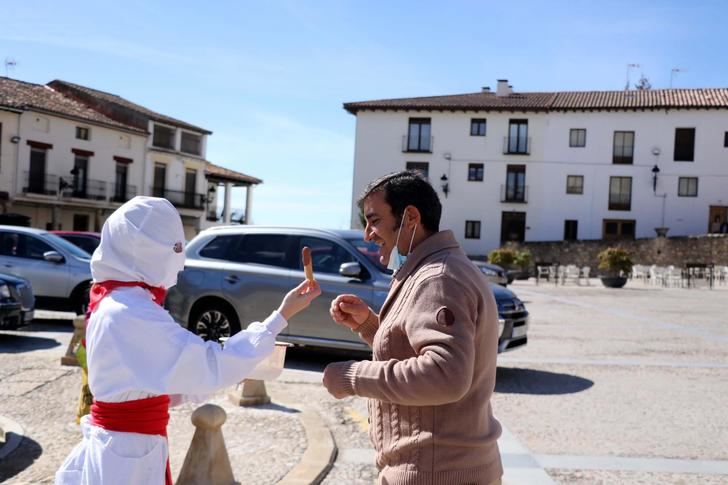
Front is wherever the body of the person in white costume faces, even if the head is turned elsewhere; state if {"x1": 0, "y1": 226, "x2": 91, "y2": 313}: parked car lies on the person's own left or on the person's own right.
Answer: on the person's own left

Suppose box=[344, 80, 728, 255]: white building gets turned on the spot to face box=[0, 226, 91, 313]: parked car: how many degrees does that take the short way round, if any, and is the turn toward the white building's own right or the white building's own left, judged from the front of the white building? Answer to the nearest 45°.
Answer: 0° — it already faces it

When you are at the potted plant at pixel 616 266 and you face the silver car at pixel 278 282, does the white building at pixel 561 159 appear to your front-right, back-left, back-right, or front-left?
back-right

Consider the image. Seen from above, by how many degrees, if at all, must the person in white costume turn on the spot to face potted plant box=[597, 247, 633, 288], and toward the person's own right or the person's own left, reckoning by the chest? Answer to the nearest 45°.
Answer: approximately 45° to the person's own left

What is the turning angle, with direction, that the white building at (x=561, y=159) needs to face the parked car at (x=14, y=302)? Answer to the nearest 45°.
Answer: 0° — it already faces it

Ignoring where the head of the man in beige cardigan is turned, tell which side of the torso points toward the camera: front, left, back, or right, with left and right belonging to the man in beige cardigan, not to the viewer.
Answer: left

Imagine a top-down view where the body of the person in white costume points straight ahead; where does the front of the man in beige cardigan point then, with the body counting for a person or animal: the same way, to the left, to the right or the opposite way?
the opposite way

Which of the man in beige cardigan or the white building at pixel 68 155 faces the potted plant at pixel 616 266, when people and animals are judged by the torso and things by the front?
the white building

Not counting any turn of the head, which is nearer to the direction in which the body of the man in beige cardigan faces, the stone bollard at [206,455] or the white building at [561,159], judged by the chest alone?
the stone bollard

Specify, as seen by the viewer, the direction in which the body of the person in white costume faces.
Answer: to the viewer's right
